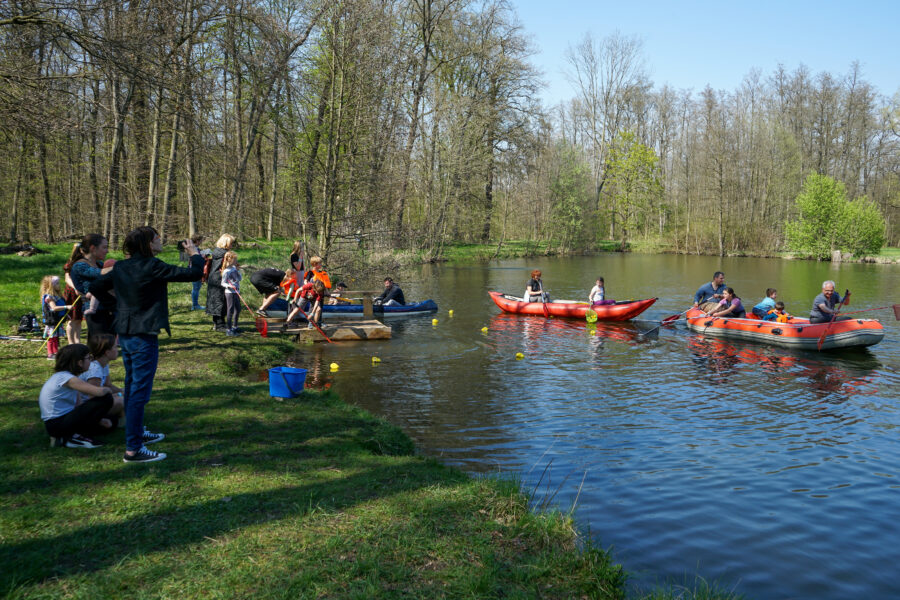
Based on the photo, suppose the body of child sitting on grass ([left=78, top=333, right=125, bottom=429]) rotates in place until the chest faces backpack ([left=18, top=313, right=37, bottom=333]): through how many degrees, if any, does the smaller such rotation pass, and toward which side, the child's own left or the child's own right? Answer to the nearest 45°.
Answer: approximately 90° to the child's own left

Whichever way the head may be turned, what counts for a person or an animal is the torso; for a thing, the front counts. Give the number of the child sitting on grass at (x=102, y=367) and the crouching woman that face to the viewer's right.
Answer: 2

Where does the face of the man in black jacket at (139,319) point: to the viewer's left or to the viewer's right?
to the viewer's right

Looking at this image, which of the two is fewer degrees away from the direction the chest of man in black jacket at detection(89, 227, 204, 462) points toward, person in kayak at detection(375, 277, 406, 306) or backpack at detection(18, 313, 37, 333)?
the person in kayak

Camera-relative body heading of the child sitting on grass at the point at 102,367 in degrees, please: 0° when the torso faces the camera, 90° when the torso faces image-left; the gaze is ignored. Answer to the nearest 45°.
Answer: approximately 270°

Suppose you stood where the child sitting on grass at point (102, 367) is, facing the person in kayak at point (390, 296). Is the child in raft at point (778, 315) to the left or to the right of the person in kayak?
right

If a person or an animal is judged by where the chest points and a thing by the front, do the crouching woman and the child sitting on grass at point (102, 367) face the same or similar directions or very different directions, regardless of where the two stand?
same or similar directions

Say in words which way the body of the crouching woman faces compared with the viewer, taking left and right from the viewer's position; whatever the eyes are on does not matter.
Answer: facing to the right of the viewer

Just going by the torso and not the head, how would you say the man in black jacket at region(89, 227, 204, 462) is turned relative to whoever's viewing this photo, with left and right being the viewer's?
facing away from the viewer and to the right of the viewer
